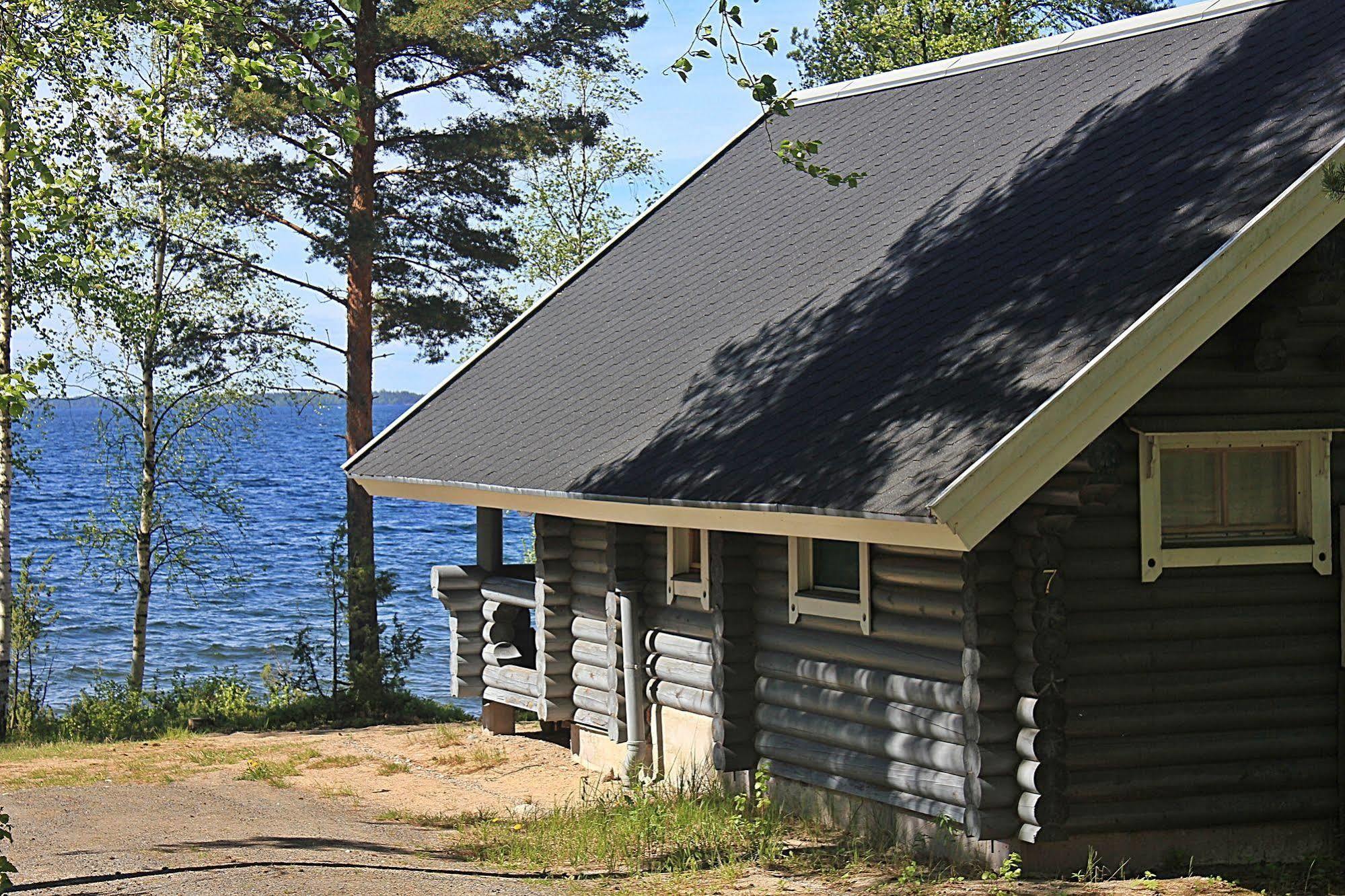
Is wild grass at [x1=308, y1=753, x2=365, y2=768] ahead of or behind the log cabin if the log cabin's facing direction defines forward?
ahead

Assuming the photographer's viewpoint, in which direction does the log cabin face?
facing away from the viewer and to the left of the viewer
